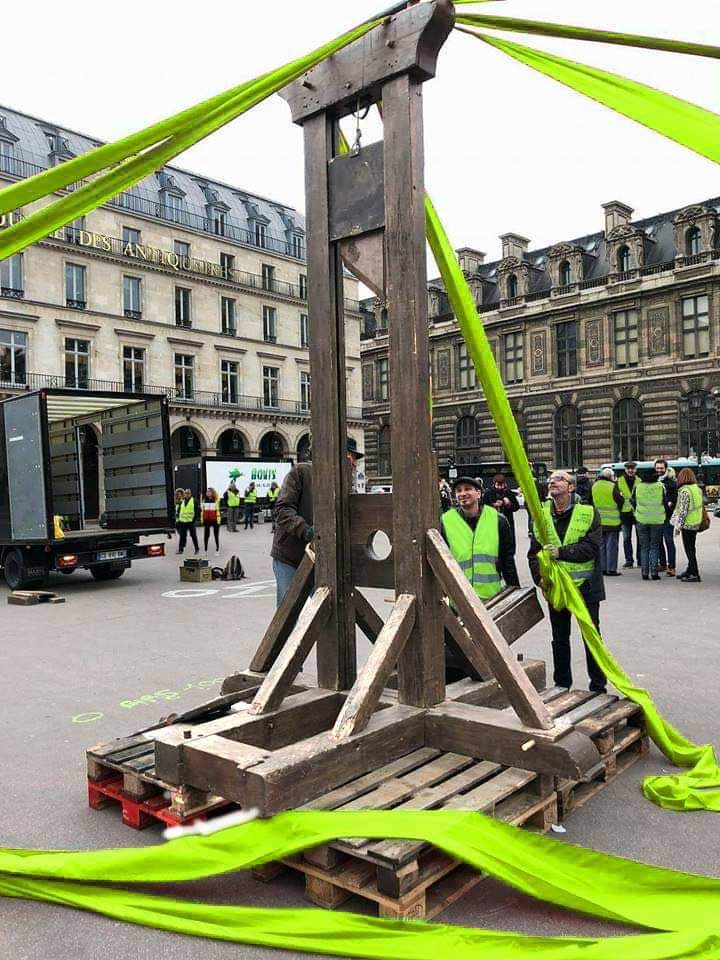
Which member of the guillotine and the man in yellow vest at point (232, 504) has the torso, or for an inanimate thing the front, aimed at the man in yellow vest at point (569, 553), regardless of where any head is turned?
the man in yellow vest at point (232, 504)

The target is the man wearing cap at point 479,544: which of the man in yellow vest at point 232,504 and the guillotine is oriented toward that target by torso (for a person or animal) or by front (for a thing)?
the man in yellow vest

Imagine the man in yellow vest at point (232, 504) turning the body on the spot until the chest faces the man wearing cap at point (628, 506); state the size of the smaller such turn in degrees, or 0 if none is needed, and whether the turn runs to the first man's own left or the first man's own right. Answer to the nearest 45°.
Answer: approximately 45° to the first man's own left

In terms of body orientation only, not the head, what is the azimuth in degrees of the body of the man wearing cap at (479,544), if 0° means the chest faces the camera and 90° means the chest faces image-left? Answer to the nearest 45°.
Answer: approximately 0°

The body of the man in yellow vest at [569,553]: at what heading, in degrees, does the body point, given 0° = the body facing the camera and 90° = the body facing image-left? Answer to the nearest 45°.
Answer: approximately 45°

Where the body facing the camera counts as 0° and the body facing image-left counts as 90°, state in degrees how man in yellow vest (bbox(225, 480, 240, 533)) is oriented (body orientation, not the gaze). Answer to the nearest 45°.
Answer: approximately 0°

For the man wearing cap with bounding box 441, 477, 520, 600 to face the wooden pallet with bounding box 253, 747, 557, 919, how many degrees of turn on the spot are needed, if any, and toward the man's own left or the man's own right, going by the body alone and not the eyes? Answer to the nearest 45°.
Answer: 0° — they already face it

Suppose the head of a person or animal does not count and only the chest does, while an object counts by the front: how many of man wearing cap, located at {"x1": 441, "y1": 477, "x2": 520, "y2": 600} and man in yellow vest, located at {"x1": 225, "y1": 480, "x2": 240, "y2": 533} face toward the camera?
2
